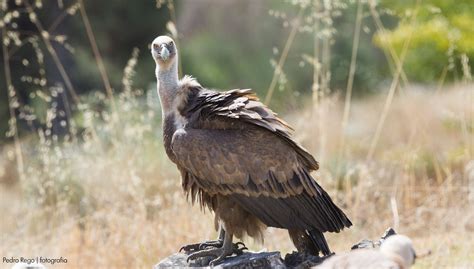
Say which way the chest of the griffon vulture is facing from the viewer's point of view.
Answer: to the viewer's left
